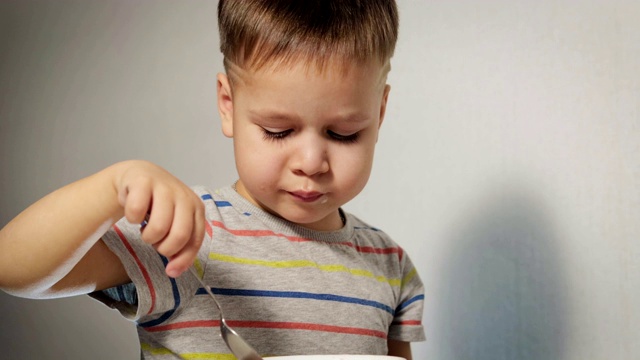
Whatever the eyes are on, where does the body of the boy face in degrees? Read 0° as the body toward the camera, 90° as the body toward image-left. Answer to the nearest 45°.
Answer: approximately 0°

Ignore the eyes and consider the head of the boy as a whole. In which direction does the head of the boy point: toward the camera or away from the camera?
toward the camera
